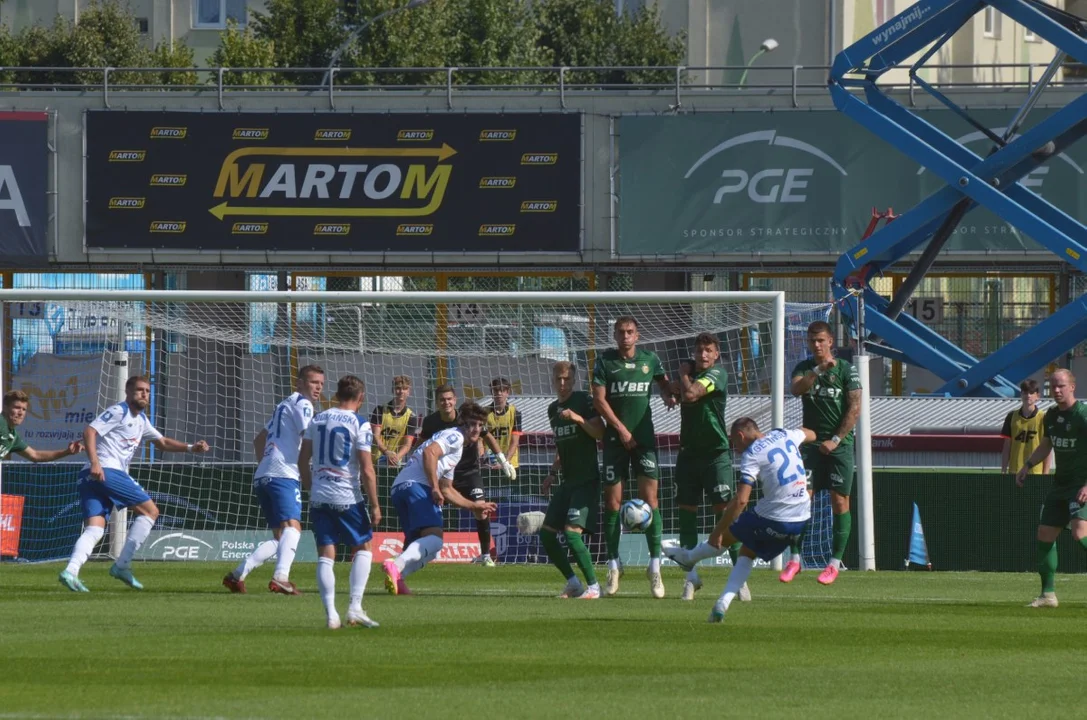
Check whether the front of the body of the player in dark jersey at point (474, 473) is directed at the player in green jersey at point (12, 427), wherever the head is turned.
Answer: no

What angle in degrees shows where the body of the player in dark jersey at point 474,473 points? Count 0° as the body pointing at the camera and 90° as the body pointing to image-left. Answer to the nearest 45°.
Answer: approximately 0°

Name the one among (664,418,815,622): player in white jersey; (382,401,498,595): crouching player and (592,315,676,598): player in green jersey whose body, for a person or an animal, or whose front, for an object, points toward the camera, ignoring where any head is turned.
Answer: the player in green jersey

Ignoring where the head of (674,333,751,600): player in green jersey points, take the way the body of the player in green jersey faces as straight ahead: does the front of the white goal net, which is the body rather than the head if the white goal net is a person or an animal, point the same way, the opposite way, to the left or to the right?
the same way

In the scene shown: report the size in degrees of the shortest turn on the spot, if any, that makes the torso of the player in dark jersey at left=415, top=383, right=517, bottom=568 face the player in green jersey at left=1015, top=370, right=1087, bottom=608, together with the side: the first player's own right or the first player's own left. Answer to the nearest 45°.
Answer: approximately 45° to the first player's own left

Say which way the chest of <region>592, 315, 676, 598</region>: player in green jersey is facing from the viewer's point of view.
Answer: toward the camera

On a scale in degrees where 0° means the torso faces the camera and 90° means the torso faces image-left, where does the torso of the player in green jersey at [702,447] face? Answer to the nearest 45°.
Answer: approximately 0°

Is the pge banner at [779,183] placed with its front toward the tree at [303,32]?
no

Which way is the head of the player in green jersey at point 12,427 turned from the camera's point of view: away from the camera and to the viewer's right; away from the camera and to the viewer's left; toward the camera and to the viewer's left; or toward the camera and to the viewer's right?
toward the camera and to the viewer's right

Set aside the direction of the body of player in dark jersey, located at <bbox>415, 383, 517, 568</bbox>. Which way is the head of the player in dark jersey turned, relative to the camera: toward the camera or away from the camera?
toward the camera

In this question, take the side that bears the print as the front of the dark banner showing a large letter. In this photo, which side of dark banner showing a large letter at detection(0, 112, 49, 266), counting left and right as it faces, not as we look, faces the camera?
front

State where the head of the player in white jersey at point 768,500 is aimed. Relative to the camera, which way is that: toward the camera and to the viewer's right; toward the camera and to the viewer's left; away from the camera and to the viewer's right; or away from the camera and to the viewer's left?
away from the camera and to the viewer's left

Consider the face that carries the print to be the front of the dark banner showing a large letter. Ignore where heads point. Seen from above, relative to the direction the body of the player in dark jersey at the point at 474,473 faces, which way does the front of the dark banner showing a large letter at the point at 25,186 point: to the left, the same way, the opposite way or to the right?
the same way

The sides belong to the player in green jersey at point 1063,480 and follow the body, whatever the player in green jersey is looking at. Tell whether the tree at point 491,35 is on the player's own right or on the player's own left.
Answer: on the player's own right

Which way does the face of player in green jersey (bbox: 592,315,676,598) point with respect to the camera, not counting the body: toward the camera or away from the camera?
toward the camera
